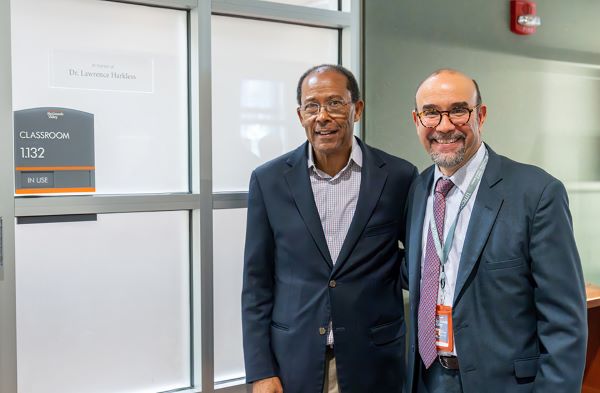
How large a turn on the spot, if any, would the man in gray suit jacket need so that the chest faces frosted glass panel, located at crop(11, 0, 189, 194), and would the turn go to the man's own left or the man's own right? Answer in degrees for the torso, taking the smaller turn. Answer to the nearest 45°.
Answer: approximately 45° to the man's own right

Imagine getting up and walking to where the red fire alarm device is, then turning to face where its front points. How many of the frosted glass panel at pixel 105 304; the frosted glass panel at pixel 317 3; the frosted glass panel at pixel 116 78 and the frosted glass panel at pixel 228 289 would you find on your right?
4

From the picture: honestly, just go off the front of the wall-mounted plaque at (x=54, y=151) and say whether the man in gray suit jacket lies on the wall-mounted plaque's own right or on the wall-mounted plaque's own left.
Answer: on the wall-mounted plaque's own left

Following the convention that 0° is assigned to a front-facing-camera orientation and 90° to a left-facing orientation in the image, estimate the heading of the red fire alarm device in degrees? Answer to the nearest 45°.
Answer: approximately 315°

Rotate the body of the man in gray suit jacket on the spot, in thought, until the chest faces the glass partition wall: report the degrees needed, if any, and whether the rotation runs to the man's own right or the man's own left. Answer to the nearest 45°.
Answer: approximately 45° to the man's own right

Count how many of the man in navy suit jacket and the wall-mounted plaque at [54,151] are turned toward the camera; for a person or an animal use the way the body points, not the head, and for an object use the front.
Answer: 2

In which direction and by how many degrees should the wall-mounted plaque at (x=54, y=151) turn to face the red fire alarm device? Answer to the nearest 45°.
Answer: approximately 90° to its left

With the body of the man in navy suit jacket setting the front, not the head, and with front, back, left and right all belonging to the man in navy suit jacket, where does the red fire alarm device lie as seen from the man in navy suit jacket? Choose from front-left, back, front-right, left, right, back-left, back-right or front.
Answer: back-left

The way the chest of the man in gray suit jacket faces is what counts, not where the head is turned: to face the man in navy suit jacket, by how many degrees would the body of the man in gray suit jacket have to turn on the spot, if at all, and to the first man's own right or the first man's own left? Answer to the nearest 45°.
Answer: approximately 45° to the first man's own right

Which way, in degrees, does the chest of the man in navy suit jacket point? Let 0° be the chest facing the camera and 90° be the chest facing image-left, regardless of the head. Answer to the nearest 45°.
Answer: approximately 0°

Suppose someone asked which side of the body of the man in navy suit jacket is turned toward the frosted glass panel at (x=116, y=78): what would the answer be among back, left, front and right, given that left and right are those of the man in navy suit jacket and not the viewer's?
right
